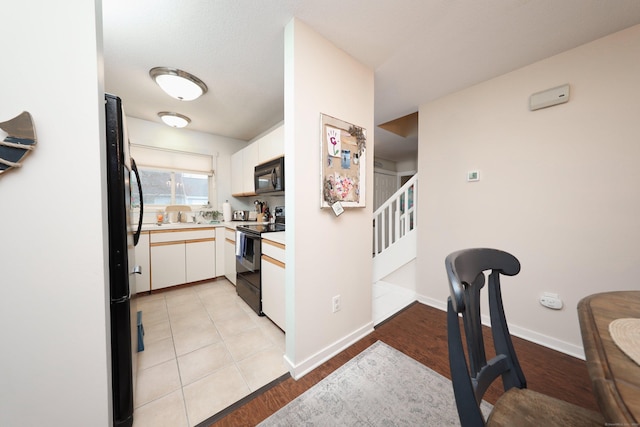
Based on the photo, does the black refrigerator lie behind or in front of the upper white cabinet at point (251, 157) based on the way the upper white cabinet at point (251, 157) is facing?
in front

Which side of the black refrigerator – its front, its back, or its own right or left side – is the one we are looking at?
right

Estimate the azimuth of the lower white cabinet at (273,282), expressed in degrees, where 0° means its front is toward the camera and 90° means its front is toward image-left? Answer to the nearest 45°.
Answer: approximately 45°

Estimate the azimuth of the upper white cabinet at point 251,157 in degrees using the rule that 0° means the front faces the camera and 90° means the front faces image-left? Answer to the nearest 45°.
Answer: approximately 45°

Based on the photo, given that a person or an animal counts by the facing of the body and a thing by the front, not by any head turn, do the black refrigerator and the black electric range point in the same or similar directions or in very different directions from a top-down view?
very different directions

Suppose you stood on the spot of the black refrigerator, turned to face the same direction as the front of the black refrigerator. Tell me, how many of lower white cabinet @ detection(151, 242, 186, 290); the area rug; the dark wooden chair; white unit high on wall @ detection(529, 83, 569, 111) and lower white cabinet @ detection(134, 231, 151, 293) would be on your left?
2

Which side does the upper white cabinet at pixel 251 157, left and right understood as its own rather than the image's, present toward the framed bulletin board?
left

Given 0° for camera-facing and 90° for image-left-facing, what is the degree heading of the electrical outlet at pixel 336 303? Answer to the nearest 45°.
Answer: approximately 315°

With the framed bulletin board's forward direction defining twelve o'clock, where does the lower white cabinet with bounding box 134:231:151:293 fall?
The lower white cabinet is roughly at 5 o'clock from the framed bulletin board.

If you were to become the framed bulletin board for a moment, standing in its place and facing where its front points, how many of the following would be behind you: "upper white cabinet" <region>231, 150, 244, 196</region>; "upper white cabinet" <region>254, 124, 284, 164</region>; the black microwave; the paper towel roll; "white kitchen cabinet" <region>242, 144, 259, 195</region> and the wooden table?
5

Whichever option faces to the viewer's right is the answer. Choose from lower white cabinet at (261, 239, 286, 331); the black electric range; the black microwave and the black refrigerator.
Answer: the black refrigerator

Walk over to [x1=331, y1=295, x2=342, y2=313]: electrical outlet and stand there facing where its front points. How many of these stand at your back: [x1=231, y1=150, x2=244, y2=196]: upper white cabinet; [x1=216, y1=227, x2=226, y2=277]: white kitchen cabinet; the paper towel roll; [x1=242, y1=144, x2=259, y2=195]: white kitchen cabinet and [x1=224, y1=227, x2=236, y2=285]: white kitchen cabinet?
5
